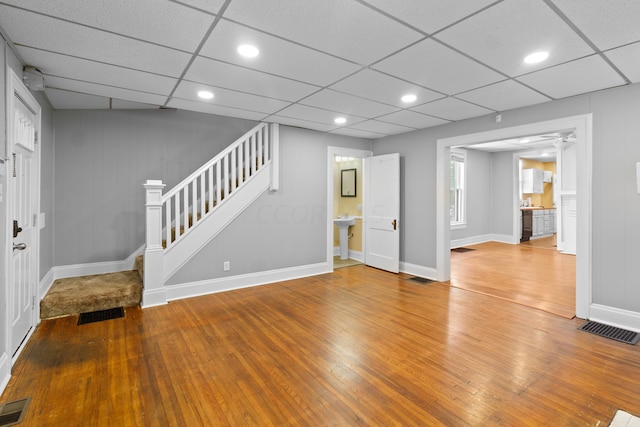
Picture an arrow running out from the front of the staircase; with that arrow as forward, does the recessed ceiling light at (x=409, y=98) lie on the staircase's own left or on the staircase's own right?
on the staircase's own left

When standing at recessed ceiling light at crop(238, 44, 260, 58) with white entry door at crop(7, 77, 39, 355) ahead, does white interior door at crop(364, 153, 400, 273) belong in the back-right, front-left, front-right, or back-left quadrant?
back-right

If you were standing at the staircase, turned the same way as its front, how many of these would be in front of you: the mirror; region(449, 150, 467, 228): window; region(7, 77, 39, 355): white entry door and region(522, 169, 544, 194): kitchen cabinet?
1

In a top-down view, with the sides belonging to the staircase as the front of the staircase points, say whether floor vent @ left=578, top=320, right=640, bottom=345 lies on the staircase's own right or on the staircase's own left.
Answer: on the staircase's own left

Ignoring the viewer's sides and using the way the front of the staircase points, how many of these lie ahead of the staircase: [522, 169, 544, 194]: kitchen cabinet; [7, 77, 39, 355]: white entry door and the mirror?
1

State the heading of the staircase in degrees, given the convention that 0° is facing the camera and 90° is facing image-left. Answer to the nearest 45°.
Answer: approximately 45°

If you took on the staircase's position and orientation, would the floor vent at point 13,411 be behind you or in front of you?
in front
